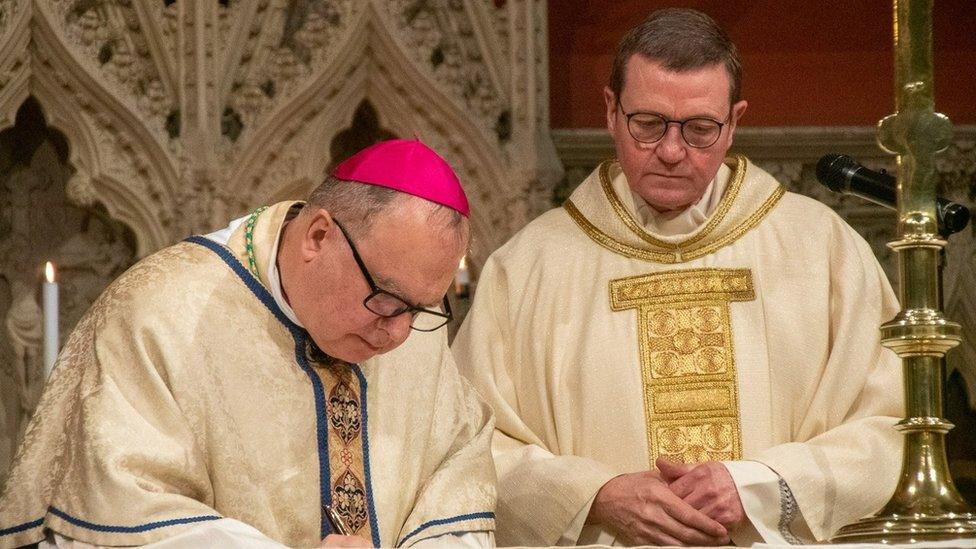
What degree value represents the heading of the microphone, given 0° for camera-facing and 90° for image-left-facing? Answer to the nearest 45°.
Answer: approximately 90°

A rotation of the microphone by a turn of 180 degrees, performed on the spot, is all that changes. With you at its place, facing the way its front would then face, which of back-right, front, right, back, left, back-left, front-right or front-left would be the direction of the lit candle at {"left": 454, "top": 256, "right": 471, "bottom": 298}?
back-left

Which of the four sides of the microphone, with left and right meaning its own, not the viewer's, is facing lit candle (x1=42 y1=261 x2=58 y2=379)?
front
